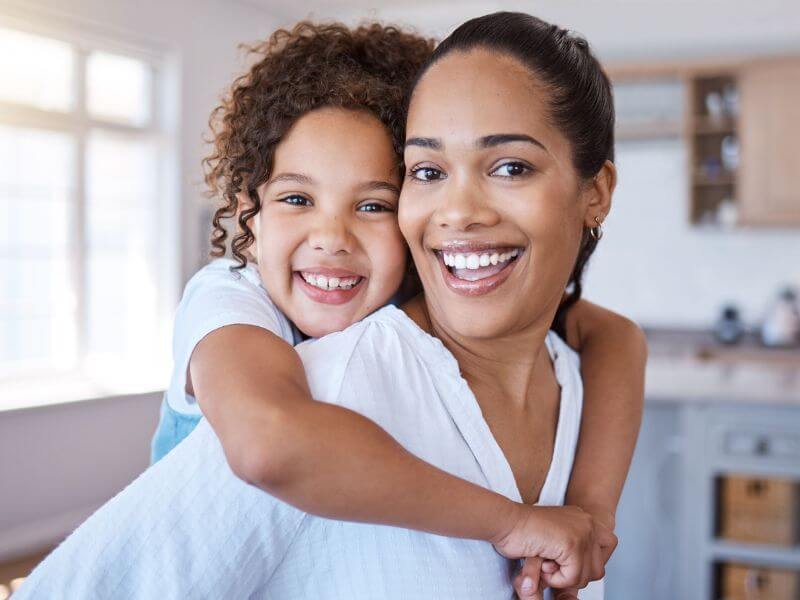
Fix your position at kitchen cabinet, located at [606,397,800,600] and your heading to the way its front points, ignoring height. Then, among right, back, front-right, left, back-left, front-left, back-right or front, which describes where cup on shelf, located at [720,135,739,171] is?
back

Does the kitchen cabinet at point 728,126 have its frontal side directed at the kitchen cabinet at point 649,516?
yes

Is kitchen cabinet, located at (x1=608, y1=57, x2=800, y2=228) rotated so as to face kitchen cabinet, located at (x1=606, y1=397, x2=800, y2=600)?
yes

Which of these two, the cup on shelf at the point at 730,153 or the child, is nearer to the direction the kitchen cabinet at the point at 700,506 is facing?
the child

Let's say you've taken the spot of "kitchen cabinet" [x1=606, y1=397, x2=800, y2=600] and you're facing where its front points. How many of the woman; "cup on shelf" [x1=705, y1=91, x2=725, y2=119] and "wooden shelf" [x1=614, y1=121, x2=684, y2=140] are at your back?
2

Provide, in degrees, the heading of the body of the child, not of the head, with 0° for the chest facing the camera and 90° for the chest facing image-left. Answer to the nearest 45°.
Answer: approximately 315°

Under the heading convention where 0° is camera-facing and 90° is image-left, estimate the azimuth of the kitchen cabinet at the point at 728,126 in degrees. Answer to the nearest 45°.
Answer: approximately 0°

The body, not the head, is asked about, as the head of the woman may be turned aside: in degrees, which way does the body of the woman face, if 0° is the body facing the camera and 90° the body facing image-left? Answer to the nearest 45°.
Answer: approximately 315°

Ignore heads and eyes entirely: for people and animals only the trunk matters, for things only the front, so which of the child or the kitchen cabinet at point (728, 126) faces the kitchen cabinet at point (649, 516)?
the kitchen cabinet at point (728, 126)
